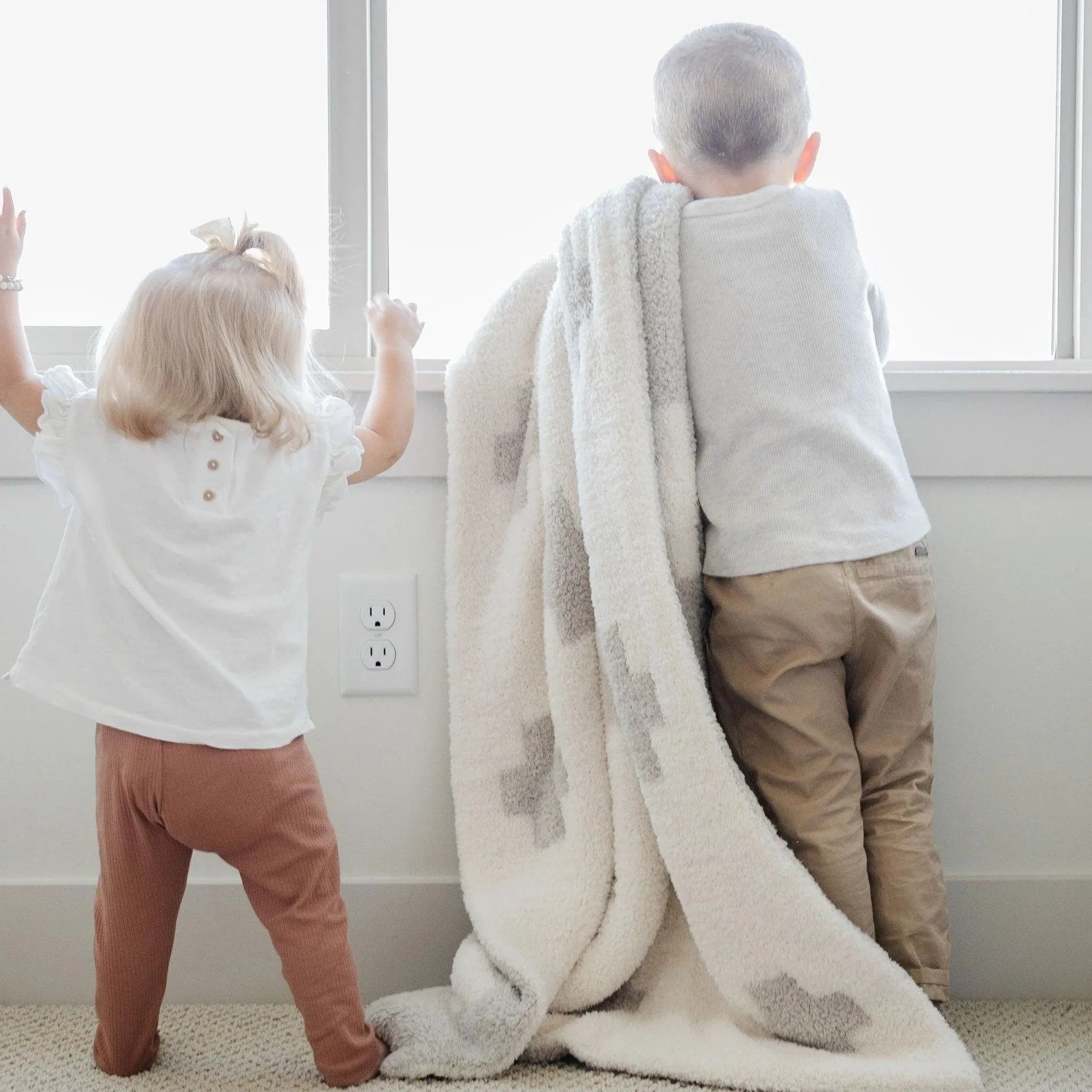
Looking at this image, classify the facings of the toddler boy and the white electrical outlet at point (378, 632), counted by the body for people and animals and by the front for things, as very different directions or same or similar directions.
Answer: very different directions

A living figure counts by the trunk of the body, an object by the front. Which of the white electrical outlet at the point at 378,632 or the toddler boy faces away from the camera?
the toddler boy

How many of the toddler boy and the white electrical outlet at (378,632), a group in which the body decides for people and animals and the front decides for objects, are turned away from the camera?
1

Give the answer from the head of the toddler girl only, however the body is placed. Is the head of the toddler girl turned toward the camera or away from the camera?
away from the camera

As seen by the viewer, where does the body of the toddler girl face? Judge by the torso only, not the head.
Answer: away from the camera

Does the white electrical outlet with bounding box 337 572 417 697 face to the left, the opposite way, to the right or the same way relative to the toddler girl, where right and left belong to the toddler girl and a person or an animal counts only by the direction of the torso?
the opposite way

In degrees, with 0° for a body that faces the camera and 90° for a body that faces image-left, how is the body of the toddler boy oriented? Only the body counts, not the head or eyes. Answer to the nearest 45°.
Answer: approximately 180°
